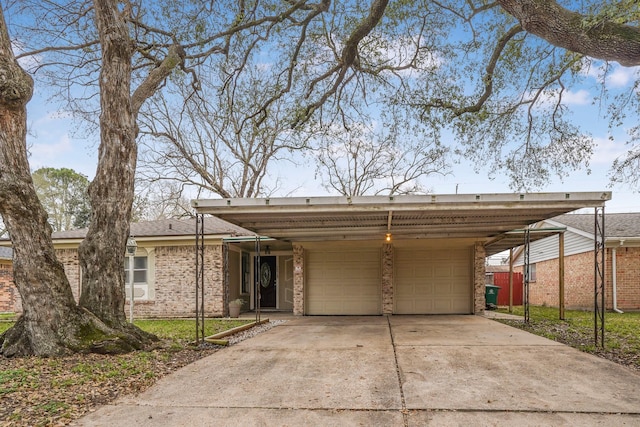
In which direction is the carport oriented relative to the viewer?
toward the camera

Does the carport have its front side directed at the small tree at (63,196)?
no
